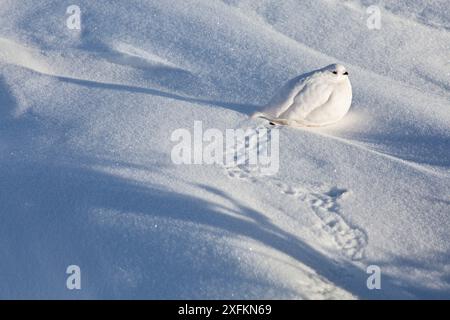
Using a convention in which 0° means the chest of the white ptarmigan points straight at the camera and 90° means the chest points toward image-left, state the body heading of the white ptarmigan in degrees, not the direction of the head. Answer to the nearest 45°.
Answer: approximately 270°
